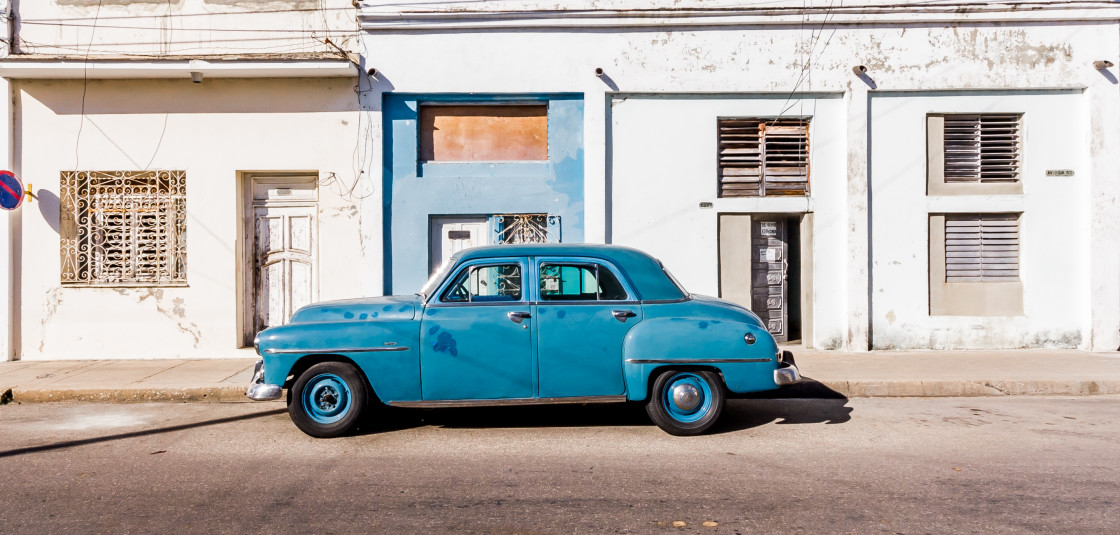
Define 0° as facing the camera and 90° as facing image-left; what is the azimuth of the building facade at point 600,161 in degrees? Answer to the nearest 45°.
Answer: approximately 0°

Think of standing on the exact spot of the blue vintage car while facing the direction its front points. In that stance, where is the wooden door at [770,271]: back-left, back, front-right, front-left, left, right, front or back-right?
back-right

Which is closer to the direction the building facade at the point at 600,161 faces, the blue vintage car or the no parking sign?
the blue vintage car

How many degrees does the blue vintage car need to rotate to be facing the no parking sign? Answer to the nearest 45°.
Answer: approximately 45° to its right

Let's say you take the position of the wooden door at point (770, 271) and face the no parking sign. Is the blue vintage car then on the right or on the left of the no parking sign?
left

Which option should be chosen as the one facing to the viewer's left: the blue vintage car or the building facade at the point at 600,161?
the blue vintage car

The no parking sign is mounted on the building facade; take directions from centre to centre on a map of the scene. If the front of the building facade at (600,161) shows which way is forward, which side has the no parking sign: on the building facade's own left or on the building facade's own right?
on the building facade's own right

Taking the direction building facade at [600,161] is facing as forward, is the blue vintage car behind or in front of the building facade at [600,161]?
in front

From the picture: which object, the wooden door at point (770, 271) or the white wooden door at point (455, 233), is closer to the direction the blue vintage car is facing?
the white wooden door

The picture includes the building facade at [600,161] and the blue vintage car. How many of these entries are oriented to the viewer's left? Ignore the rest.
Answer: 1

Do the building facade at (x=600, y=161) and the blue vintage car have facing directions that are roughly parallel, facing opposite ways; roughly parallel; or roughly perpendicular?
roughly perpendicular

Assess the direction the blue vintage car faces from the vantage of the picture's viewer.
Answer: facing to the left of the viewer

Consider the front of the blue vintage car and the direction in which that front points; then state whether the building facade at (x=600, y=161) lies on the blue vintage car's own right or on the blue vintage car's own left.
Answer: on the blue vintage car's own right
